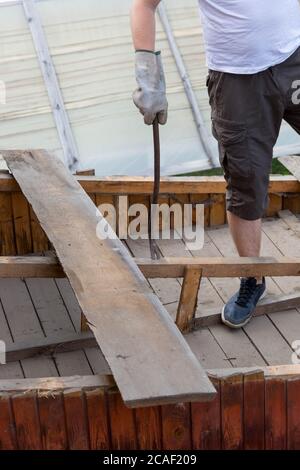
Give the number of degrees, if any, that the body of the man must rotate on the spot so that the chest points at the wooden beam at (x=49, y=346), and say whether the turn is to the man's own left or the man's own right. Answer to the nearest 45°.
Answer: approximately 45° to the man's own right

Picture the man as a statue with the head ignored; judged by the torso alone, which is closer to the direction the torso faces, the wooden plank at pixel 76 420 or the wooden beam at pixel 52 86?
the wooden plank

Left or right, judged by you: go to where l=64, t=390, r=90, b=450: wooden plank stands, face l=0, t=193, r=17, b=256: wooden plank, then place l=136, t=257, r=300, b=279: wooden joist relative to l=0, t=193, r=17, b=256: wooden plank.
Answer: right

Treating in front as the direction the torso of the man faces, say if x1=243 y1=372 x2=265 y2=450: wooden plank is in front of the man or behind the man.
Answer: in front
